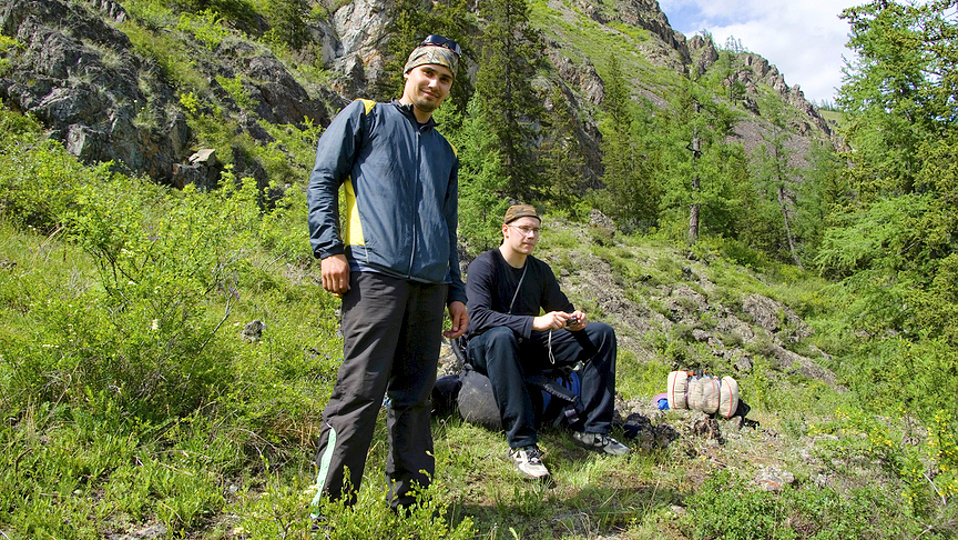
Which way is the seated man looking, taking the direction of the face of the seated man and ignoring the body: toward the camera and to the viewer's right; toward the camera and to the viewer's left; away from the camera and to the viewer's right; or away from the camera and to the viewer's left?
toward the camera and to the viewer's right

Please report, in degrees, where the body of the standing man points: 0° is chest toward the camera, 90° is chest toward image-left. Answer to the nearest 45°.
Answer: approximately 315°

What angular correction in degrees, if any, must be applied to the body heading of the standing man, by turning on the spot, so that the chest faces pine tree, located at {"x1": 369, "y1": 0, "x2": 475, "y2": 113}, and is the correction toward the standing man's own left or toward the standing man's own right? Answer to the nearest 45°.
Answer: approximately 135° to the standing man's own left

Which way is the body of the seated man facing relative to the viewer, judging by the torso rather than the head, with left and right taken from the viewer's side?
facing the viewer and to the right of the viewer

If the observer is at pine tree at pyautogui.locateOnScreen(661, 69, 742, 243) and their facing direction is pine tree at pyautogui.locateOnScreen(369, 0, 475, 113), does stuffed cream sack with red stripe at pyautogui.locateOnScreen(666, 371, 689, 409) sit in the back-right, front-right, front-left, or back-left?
front-left

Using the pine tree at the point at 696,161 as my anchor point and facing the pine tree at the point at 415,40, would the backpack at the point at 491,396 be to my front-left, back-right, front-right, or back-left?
front-left

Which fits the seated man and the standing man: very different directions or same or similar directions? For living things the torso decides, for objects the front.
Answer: same or similar directions

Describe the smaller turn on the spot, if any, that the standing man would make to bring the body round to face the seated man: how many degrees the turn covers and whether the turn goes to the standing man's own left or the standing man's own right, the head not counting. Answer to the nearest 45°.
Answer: approximately 90° to the standing man's own left

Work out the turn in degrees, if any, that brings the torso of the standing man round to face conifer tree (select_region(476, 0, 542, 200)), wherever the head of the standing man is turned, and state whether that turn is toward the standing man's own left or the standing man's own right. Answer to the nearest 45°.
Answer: approximately 135° to the standing man's own left

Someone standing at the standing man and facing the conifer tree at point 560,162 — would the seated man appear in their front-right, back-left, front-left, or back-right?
front-right

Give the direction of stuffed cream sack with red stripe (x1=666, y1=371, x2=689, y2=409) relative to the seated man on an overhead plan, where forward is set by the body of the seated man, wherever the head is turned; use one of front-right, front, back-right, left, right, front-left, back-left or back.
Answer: left

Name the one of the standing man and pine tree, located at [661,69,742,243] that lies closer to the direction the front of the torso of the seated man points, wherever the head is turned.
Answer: the standing man

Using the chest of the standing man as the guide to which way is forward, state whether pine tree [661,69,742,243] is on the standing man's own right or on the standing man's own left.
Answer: on the standing man's own left

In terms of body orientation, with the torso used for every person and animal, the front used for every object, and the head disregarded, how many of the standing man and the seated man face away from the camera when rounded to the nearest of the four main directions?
0

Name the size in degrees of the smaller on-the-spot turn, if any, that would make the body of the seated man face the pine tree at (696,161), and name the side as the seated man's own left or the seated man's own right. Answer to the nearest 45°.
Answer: approximately 135° to the seated man's own left
